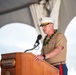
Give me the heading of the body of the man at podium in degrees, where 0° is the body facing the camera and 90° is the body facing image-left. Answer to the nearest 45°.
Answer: approximately 45°
